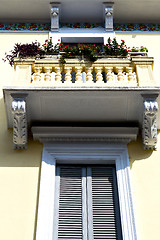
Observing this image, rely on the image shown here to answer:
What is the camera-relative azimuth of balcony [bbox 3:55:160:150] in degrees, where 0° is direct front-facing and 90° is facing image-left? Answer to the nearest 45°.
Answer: approximately 0°
